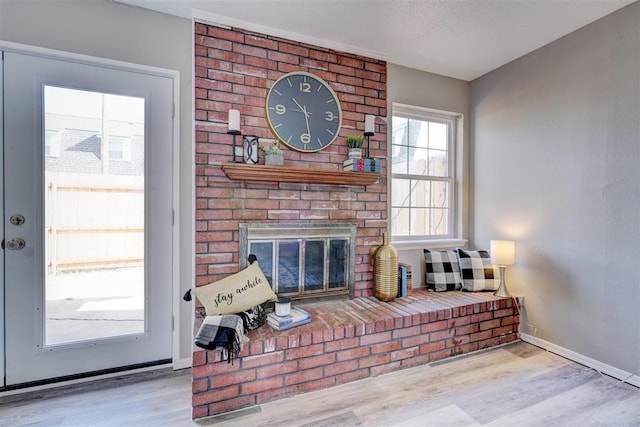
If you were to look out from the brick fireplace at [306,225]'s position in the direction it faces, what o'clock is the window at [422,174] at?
The window is roughly at 9 o'clock from the brick fireplace.

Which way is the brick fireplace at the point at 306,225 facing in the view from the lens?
facing the viewer and to the right of the viewer
